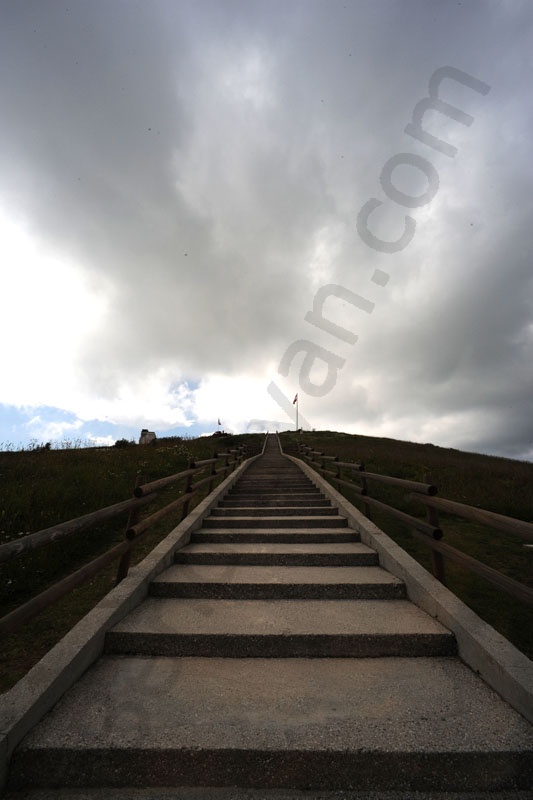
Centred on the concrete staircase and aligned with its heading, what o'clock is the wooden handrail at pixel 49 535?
The wooden handrail is roughly at 3 o'clock from the concrete staircase.

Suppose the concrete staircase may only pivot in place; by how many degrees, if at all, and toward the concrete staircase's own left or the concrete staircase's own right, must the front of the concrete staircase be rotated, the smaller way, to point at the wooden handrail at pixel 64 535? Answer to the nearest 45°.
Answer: approximately 90° to the concrete staircase's own right

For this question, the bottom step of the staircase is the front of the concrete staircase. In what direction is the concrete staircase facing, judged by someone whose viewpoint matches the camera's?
facing the viewer
